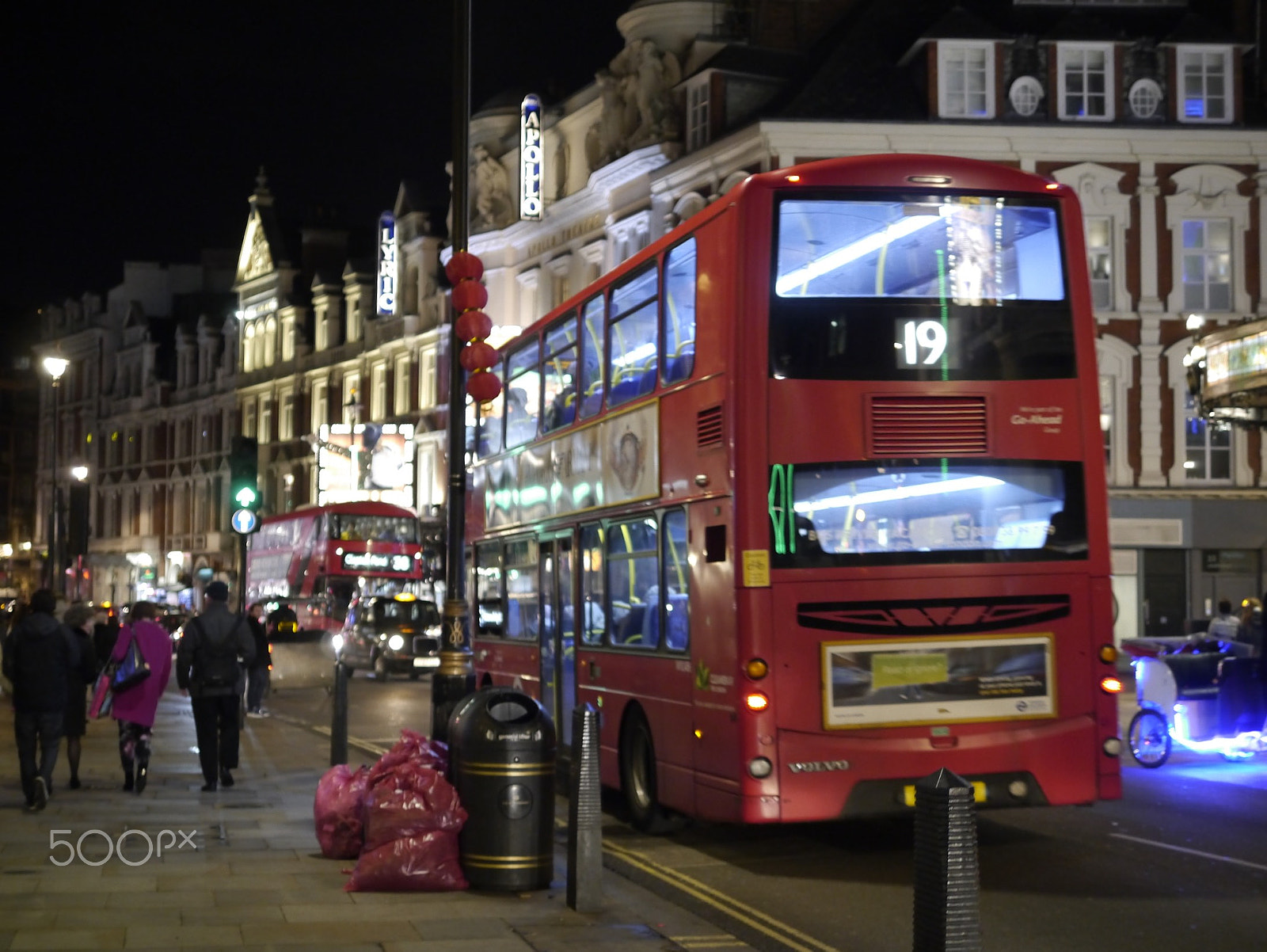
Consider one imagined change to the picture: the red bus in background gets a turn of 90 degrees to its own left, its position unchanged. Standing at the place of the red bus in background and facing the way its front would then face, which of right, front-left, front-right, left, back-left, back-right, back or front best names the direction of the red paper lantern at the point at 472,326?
back-right

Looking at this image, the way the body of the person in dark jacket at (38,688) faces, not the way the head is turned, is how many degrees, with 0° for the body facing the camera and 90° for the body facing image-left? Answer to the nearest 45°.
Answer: approximately 180°

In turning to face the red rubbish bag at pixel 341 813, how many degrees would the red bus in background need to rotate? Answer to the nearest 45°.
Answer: approximately 45° to its right

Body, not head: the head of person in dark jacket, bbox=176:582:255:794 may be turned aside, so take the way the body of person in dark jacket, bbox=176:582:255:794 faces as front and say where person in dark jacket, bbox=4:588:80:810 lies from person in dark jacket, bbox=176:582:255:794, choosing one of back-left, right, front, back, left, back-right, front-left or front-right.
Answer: back-left

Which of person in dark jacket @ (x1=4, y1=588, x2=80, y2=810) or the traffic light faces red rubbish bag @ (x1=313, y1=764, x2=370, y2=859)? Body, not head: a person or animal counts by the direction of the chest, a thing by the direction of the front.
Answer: the traffic light

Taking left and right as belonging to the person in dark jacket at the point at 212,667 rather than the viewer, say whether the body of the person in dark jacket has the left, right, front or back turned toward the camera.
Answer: back

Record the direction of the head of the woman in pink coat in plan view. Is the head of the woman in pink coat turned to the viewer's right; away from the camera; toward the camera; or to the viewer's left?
away from the camera

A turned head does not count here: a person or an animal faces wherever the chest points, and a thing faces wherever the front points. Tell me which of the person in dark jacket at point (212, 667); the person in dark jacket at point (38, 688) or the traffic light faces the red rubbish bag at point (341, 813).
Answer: the traffic light

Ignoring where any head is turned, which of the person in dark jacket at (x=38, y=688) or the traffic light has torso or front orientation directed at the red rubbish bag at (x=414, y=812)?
the traffic light

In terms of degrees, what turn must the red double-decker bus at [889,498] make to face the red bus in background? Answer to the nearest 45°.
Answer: approximately 45° to its right

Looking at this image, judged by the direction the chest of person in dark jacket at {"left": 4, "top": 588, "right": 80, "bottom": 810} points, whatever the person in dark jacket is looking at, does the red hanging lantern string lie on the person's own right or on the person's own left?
on the person's own right

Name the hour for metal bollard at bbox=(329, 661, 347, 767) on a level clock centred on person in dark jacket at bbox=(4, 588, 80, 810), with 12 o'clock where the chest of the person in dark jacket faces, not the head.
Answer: The metal bollard is roughly at 2 o'clock from the person in dark jacket.

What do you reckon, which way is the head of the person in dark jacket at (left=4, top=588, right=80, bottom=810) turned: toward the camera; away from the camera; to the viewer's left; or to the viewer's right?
away from the camera

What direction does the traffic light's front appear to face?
toward the camera

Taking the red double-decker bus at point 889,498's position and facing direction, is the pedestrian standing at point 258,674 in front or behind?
in front

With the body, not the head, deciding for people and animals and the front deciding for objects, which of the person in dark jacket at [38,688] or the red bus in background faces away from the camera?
the person in dark jacket

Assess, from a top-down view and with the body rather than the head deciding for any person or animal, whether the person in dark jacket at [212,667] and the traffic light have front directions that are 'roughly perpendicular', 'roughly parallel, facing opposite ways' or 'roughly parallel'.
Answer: roughly parallel, facing opposite ways

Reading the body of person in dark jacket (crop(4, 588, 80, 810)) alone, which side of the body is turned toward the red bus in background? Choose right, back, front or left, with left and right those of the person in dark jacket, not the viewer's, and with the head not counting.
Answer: front

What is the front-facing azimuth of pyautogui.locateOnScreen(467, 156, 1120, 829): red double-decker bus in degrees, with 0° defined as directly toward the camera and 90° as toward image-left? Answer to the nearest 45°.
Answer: approximately 135°
